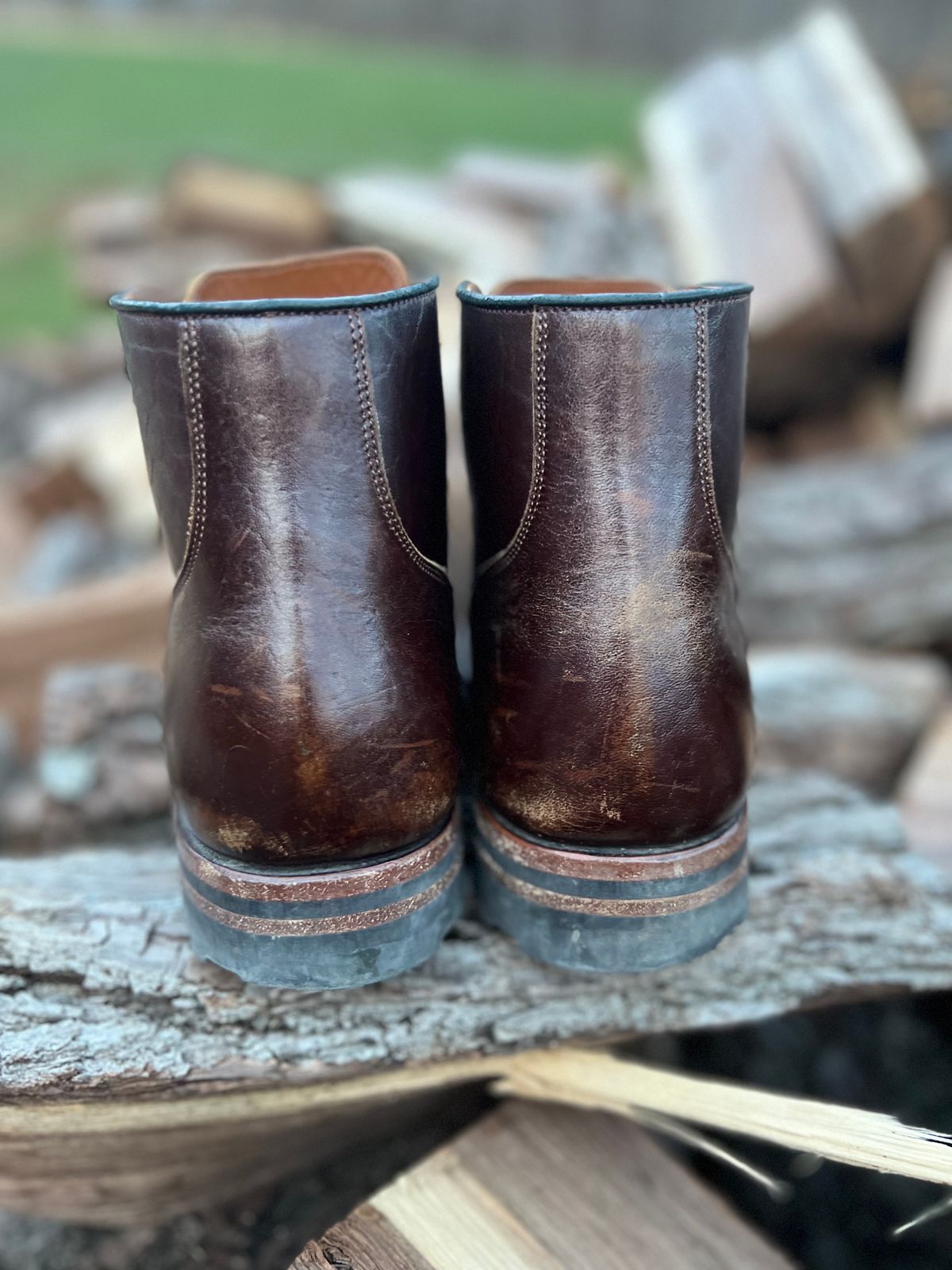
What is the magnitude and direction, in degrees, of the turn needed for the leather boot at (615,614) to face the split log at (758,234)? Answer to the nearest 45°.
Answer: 0° — it already faces it

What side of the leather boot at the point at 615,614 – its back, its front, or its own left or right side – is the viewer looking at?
back

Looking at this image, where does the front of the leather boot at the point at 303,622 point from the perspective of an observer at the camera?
facing away from the viewer

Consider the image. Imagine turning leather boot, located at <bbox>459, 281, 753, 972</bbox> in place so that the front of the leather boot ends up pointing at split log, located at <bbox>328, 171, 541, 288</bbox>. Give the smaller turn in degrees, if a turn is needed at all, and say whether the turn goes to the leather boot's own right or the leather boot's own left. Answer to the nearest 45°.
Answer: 0° — it already faces it

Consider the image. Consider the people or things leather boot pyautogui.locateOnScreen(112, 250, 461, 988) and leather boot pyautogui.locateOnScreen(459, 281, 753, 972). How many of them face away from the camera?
2
